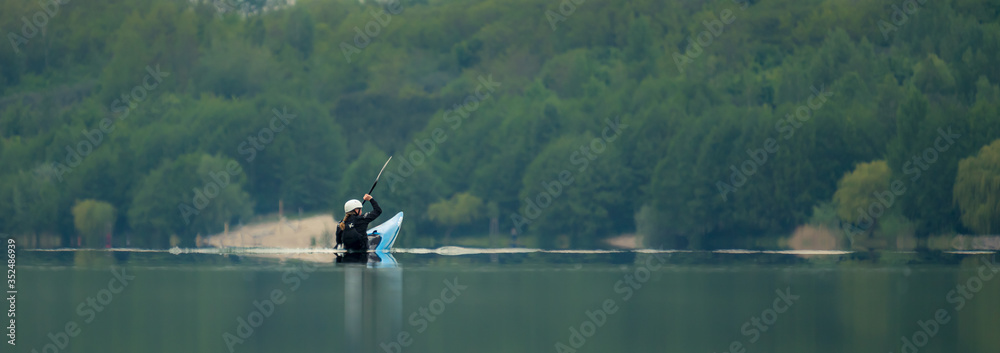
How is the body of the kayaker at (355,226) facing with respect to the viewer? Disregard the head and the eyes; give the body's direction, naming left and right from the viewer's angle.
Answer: facing away from the viewer and to the right of the viewer
